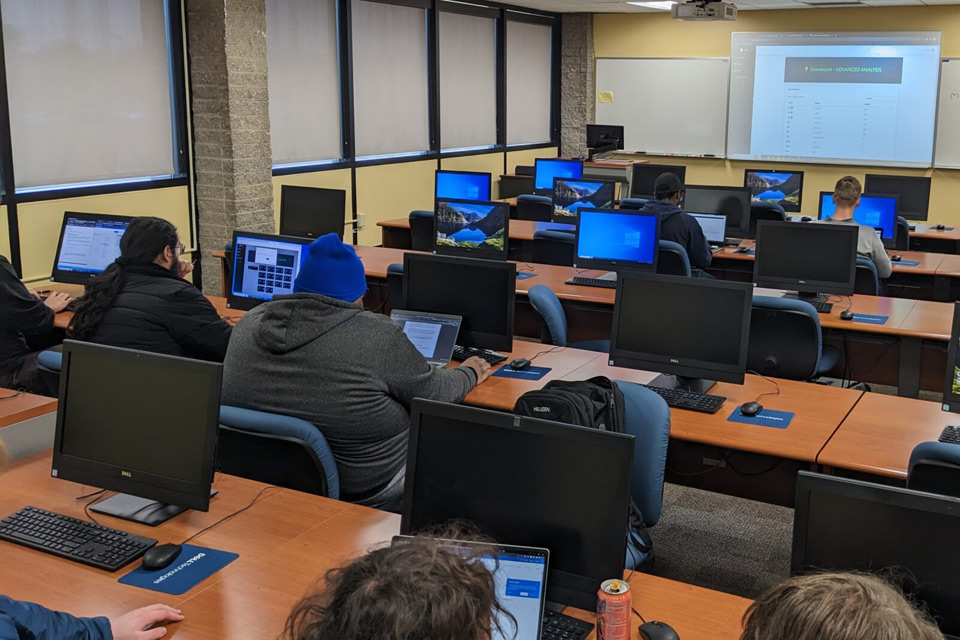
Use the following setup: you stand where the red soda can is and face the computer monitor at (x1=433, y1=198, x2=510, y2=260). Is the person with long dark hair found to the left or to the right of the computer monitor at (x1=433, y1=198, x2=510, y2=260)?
left

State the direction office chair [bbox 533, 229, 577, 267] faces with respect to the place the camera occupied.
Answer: facing away from the viewer

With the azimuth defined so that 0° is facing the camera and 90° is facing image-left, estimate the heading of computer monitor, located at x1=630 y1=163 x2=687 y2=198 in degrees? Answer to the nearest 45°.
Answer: approximately 0°

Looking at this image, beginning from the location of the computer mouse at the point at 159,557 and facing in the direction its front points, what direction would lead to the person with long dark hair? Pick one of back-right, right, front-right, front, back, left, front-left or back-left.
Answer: front-left

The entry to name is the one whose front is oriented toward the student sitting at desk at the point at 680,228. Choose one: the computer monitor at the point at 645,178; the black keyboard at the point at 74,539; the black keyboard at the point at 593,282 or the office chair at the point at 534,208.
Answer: the computer monitor

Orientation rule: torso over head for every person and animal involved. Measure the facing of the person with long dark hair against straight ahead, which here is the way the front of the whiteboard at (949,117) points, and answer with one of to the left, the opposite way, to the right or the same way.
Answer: the opposite way

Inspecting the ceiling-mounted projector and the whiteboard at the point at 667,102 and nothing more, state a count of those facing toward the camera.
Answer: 1

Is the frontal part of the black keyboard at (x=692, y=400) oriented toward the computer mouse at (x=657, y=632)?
yes

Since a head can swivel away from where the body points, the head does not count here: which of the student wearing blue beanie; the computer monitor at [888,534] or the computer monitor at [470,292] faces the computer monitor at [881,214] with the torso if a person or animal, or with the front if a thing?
the student wearing blue beanie

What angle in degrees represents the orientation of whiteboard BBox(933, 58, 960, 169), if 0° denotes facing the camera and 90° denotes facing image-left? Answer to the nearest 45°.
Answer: approximately 0°

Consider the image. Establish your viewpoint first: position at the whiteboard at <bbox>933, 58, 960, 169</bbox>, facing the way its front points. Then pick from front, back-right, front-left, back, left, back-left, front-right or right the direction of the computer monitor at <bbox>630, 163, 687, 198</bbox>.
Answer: front-right

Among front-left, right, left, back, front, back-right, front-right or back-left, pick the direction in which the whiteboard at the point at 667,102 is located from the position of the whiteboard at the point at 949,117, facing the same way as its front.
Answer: right

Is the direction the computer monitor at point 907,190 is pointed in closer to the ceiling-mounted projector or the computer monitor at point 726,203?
the computer monitor

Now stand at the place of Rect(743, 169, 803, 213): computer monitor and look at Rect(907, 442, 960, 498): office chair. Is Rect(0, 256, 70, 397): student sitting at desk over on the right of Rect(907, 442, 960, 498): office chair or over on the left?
right
